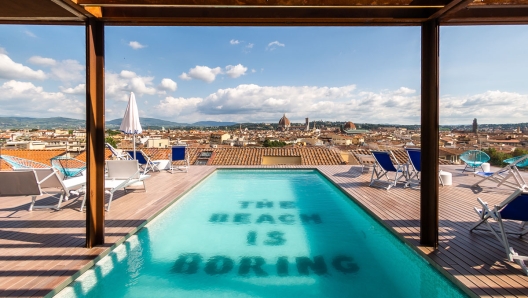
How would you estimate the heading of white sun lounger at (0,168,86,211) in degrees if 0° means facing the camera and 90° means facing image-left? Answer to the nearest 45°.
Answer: approximately 225°

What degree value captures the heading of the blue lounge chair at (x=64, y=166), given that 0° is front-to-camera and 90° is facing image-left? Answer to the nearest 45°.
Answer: approximately 315°

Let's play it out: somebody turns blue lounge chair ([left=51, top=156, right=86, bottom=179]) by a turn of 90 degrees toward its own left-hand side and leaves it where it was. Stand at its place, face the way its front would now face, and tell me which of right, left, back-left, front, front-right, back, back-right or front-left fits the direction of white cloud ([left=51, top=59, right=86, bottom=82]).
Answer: front-left

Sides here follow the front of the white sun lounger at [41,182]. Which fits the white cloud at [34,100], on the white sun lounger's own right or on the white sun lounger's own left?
on the white sun lounger's own left

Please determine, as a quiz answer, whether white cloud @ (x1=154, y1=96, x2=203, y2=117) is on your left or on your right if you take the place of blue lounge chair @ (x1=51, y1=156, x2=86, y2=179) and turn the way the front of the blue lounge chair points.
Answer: on your left

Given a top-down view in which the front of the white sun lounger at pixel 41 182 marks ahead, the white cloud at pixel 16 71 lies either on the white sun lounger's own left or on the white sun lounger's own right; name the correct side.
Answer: on the white sun lounger's own left
